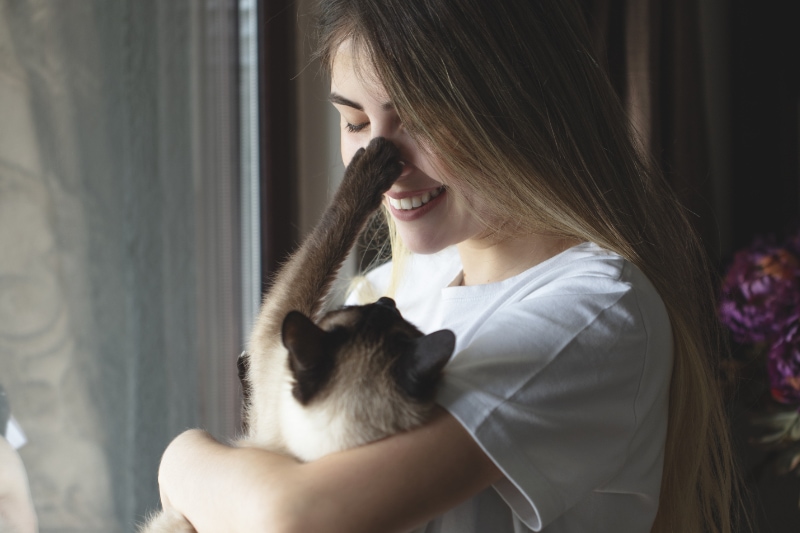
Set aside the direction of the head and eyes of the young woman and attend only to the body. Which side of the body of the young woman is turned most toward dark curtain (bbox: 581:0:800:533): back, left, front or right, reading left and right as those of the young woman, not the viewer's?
back

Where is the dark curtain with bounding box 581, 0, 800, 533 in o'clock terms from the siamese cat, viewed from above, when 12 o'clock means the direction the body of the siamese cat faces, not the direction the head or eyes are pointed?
The dark curtain is roughly at 12 o'clock from the siamese cat.

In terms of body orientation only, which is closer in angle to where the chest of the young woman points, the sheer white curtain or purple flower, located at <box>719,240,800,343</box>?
the sheer white curtain

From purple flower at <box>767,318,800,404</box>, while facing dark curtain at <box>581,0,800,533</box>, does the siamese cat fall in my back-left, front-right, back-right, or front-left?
back-left

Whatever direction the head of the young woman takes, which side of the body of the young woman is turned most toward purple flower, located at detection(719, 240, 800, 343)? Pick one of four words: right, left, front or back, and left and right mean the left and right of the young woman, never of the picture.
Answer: back

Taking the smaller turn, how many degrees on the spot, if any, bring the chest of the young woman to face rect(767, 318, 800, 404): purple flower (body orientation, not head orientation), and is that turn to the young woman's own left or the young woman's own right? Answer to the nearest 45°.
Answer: approximately 180°

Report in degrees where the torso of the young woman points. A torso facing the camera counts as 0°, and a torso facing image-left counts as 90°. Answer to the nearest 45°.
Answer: approximately 45°

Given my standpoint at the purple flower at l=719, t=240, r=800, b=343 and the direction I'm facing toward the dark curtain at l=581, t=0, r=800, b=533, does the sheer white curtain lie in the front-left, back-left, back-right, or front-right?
back-left
